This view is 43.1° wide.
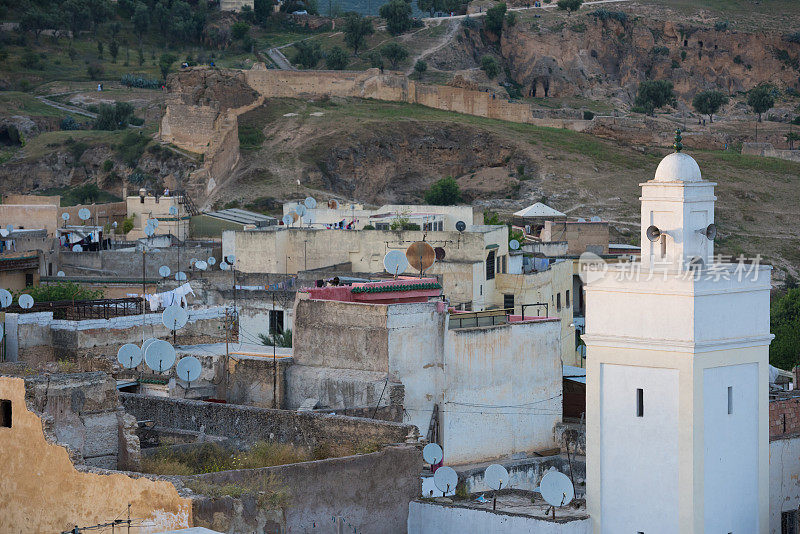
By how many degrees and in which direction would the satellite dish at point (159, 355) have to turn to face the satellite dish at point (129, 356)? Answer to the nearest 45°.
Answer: approximately 90° to its right

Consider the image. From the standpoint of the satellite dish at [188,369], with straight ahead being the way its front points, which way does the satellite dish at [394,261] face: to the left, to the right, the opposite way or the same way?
the same way

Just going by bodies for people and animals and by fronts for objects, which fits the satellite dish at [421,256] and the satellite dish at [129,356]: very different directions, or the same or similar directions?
same or similar directions

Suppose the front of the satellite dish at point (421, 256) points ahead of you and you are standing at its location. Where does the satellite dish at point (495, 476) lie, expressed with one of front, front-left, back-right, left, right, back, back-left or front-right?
front

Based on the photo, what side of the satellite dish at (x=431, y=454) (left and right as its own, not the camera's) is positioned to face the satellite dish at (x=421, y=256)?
back

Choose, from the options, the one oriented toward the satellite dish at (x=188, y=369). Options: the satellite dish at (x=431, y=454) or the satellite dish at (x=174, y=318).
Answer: the satellite dish at (x=174, y=318)

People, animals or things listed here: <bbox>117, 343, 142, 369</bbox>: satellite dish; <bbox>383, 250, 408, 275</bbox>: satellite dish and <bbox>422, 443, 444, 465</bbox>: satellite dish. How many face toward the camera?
3

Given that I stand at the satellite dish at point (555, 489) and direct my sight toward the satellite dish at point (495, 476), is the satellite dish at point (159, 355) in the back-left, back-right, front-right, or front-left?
front-right

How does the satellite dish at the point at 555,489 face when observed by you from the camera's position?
facing the viewer and to the right of the viewer

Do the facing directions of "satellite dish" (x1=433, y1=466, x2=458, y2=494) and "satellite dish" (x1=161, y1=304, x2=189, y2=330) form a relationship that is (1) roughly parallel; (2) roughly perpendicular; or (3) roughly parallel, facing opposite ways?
roughly parallel

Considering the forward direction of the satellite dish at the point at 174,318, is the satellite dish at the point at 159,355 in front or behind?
in front

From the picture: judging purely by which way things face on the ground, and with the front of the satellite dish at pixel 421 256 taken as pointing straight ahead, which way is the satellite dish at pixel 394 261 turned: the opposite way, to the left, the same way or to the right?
the same way

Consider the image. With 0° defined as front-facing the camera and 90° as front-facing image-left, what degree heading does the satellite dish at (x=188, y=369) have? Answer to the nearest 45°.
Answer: approximately 0°

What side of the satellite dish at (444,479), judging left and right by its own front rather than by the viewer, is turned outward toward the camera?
front

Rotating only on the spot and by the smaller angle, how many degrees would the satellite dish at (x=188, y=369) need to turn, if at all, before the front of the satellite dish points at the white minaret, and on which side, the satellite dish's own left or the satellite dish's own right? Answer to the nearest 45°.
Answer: approximately 45° to the satellite dish's own left

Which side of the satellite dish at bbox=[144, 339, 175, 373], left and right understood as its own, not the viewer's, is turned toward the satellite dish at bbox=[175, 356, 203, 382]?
left

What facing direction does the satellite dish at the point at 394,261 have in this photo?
toward the camera
